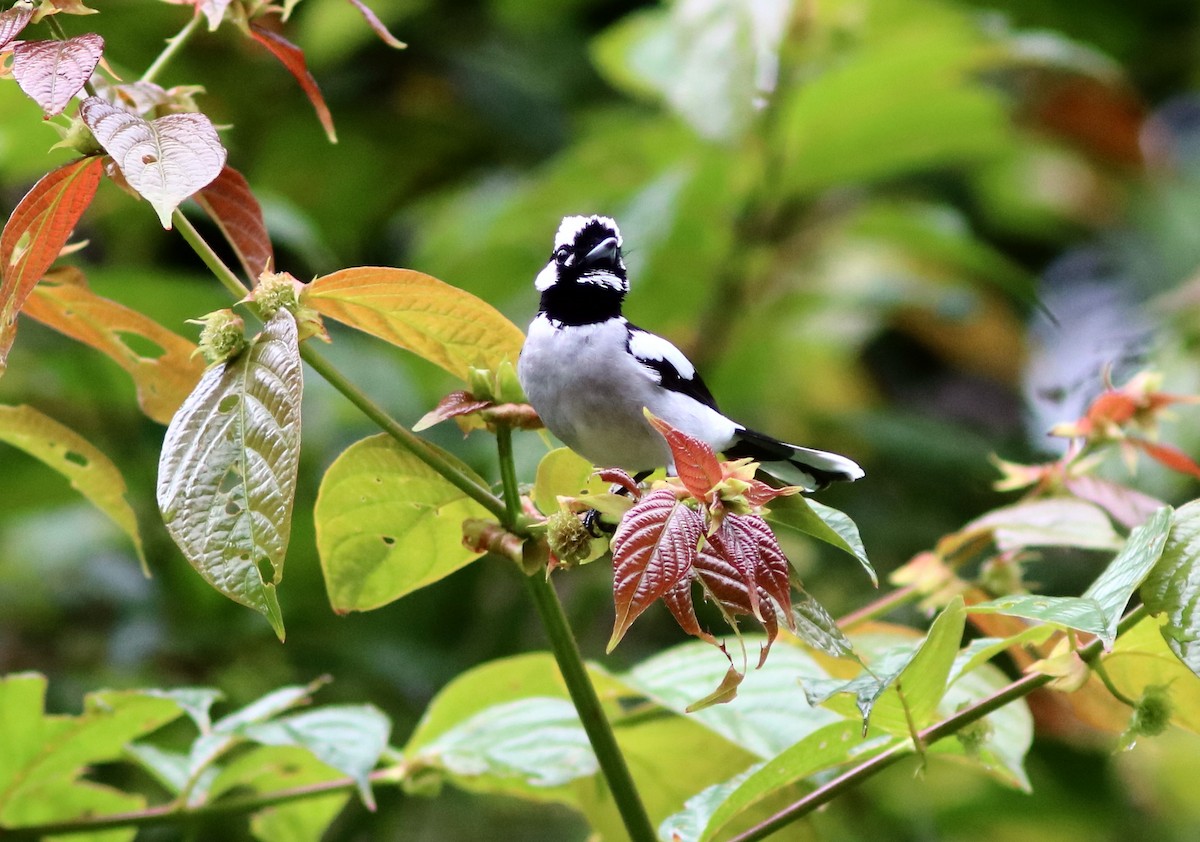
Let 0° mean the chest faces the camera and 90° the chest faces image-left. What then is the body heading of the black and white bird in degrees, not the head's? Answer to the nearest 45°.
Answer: approximately 45°

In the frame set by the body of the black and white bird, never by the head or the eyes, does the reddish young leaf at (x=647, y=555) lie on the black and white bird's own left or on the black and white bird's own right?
on the black and white bird's own left

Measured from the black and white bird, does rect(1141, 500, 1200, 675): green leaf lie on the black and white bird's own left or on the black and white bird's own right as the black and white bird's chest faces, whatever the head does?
on the black and white bird's own left
